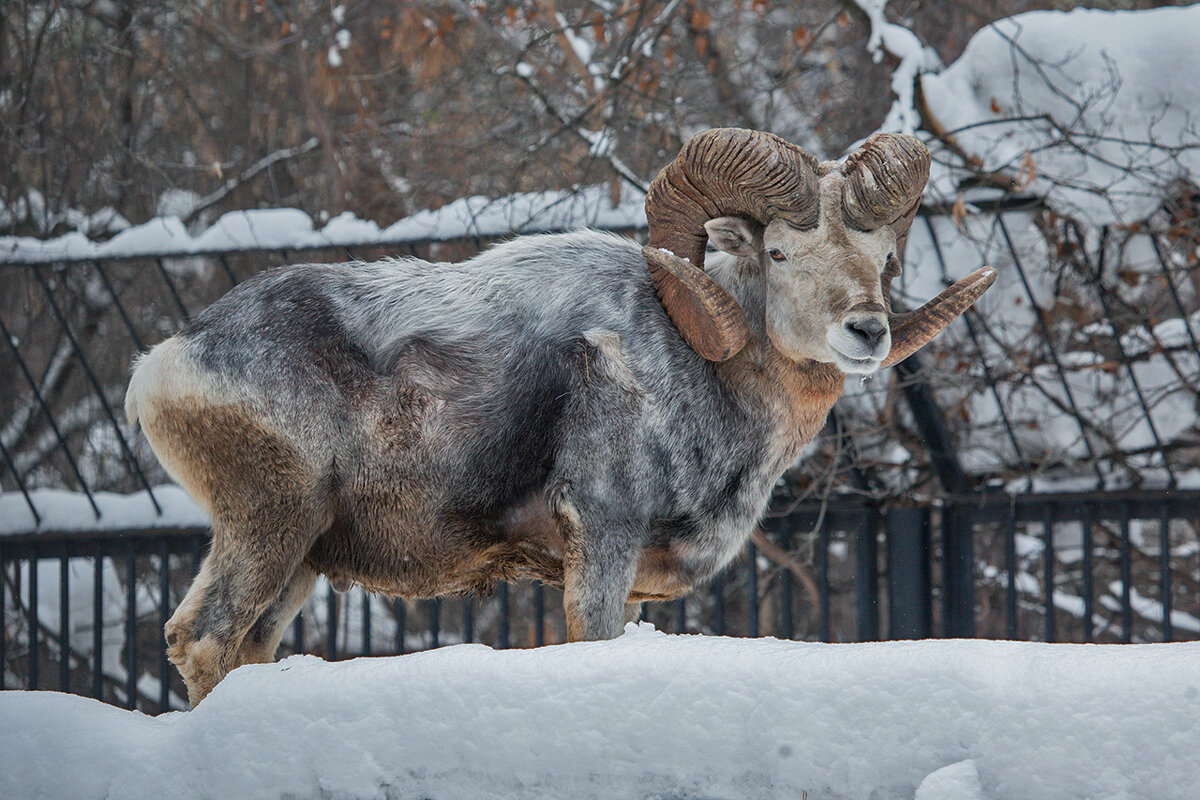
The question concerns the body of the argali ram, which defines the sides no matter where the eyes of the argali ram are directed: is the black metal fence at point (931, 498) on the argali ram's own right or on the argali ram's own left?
on the argali ram's own left

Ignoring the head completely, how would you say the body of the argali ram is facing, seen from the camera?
to the viewer's right

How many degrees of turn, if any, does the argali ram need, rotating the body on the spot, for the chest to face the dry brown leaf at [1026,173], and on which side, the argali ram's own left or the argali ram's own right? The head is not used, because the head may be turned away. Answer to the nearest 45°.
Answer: approximately 45° to the argali ram's own left

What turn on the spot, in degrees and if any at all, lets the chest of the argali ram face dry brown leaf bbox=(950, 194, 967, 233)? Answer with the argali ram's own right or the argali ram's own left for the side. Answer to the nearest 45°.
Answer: approximately 45° to the argali ram's own left
